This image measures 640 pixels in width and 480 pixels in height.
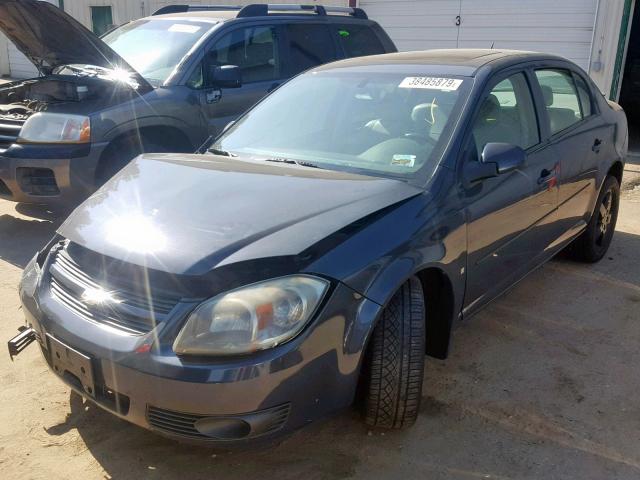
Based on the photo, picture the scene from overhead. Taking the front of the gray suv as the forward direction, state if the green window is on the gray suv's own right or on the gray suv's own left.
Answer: on the gray suv's own right

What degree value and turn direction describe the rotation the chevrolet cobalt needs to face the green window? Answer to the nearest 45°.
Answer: approximately 135° to its right

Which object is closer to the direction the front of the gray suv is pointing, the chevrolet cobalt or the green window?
the chevrolet cobalt

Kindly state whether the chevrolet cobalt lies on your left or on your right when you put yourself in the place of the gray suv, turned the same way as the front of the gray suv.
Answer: on your left

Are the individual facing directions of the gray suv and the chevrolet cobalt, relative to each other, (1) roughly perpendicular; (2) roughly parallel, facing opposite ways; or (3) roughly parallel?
roughly parallel

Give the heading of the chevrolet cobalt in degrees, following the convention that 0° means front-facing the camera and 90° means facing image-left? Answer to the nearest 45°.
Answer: approximately 45°

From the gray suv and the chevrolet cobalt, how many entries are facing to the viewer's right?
0

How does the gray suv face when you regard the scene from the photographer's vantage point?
facing the viewer and to the left of the viewer
